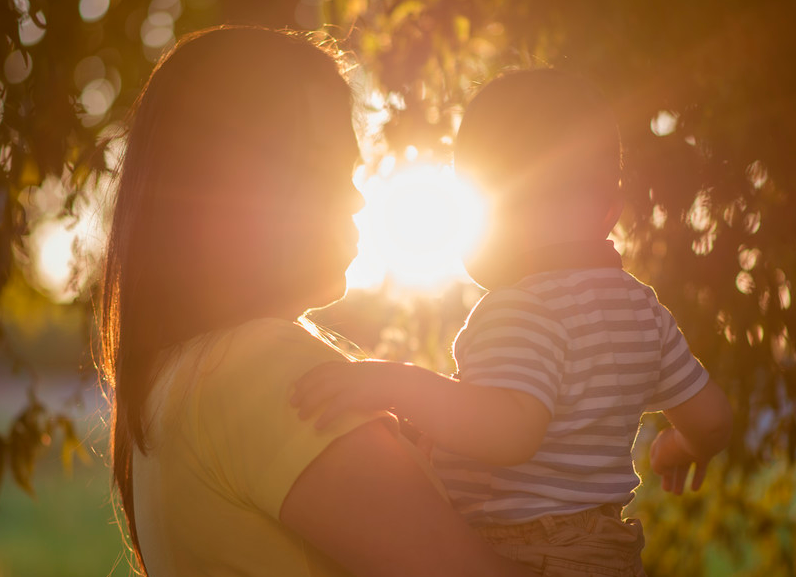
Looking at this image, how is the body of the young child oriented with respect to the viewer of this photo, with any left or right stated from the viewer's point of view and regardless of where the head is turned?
facing away from the viewer and to the left of the viewer

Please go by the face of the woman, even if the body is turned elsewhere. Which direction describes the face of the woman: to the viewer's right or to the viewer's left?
to the viewer's right
